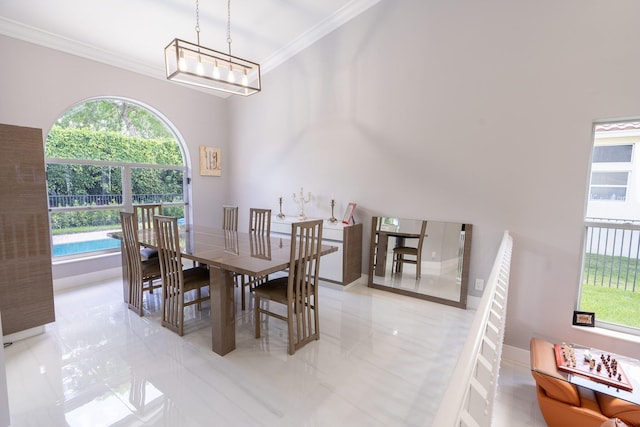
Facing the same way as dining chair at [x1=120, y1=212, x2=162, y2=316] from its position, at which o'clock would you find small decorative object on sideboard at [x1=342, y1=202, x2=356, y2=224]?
The small decorative object on sideboard is roughly at 2 o'clock from the dining chair.

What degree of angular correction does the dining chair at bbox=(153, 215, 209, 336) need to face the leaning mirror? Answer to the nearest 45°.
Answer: approximately 45° to its right

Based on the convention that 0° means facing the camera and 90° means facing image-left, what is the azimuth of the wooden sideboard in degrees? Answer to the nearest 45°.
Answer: approximately 45°

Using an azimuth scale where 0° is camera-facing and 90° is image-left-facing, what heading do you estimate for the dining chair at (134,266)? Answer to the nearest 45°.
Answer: approximately 225°

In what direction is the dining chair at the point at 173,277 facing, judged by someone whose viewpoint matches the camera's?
facing away from the viewer and to the right of the viewer

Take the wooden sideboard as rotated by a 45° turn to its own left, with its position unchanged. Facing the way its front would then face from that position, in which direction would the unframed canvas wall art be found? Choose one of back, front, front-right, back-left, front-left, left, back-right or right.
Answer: back-right

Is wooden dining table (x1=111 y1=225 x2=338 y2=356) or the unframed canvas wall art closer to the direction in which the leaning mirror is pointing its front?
the wooden dining table

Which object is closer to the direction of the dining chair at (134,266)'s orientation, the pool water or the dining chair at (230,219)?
the dining chair

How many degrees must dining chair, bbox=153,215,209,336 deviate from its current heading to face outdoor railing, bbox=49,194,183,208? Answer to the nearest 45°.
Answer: approximately 90° to its left

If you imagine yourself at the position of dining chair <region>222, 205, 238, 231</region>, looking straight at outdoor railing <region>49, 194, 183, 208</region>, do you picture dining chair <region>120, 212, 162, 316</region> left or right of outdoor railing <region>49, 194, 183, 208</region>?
left

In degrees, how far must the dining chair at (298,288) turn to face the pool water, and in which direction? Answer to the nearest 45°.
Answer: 0° — it already faces it
